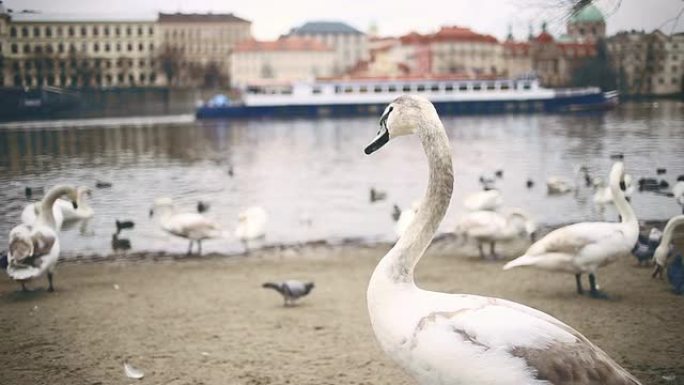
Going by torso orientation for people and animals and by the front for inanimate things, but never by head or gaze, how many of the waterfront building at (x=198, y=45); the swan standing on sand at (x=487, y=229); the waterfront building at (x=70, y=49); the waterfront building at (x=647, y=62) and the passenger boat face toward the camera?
3

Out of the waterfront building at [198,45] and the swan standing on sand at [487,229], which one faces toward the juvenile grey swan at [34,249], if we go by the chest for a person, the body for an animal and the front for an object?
the waterfront building

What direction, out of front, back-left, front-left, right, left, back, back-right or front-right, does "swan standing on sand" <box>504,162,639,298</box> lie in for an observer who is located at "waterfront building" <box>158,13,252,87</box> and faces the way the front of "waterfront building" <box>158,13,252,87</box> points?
front

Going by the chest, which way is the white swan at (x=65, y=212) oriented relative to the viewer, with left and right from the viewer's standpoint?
facing to the right of the viewer

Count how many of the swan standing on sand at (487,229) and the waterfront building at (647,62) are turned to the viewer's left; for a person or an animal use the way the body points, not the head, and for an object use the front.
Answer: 0

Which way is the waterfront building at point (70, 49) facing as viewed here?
toward the camera

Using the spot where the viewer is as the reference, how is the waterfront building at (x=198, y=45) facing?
facing the viewer

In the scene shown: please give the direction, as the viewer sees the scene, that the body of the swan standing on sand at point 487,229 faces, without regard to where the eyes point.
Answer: to the viewer's right

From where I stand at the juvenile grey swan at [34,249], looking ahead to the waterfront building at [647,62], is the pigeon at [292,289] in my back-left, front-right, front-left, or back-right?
front-right

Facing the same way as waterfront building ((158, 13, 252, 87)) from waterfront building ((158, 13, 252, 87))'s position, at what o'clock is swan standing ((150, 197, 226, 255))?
The swan standing is roughly at 12 o'clock from the waterfront building.

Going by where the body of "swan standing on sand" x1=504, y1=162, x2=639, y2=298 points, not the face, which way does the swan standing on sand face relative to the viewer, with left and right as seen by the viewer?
facing to the right of the viewer

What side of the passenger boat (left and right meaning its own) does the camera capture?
right

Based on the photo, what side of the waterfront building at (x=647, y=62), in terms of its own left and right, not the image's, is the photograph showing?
front
